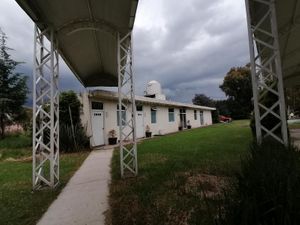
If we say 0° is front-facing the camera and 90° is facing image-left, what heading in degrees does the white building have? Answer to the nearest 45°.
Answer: approximately 315°

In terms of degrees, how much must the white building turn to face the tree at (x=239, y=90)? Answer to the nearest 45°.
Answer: approximately 90° to its left

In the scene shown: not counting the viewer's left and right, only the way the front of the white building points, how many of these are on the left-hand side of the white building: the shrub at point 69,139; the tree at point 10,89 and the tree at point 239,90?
1

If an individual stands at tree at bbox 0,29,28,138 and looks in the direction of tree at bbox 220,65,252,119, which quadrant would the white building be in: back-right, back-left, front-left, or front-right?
front-right

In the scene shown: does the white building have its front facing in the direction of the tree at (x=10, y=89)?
no

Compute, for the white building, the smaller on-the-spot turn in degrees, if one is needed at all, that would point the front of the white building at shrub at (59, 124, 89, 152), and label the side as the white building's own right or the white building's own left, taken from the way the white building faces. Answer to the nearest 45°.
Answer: approximately 90° to the white building's own right

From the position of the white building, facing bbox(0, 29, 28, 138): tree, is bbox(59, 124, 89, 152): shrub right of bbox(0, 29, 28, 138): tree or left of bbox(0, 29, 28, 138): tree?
left
